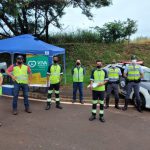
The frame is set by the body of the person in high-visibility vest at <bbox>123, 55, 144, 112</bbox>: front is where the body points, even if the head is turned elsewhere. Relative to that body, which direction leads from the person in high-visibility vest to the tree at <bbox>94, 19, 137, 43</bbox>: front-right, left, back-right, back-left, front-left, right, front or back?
back

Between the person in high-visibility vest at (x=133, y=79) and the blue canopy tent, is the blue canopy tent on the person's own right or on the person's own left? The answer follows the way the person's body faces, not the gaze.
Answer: on the person's own right

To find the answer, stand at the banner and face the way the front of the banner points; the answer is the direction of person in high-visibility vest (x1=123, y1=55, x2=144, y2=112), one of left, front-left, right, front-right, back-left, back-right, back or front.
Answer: front-left

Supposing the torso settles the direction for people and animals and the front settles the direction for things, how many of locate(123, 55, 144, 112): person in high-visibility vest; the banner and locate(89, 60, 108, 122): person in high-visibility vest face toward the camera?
3

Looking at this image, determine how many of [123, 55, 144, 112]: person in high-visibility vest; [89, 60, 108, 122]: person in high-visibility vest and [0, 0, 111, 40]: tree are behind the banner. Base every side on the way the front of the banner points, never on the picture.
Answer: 1

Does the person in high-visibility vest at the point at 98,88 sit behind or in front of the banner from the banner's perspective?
in front

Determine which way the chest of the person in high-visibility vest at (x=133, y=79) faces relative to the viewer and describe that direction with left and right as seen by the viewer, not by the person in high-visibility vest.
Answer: facing the viewer

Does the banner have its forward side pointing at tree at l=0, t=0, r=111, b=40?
no

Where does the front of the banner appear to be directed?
toward the camera

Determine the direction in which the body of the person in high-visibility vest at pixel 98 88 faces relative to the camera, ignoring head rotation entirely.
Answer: toward the camera

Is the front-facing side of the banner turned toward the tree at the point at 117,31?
no

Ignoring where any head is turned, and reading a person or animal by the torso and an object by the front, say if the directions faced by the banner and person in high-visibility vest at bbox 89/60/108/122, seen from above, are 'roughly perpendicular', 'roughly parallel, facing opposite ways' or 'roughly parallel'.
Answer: roughly parallel

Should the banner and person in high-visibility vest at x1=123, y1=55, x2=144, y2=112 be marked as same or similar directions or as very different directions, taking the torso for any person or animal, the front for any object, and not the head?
same or similar directions
